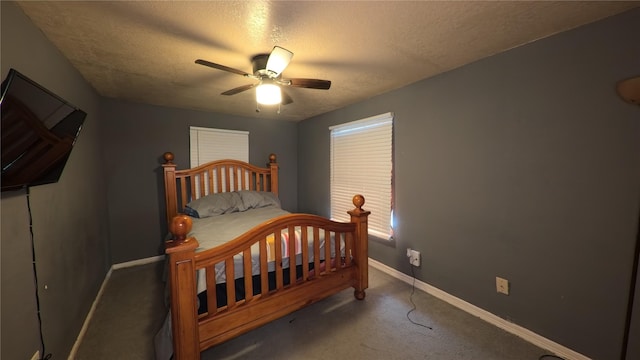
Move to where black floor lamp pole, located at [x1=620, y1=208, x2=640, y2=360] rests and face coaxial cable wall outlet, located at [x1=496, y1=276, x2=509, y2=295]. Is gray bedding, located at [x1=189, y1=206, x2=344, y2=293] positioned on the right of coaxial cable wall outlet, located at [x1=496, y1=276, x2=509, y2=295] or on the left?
left

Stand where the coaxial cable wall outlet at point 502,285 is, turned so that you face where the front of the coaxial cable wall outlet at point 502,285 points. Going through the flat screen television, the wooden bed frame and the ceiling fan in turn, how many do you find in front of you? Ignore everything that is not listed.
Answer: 3

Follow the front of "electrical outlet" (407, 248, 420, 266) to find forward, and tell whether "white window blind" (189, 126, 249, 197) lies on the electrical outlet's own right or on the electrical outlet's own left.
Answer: on the electrical outlet's own right

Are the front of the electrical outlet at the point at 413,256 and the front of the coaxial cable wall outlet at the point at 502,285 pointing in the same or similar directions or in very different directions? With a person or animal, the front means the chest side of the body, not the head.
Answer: same or similar directions

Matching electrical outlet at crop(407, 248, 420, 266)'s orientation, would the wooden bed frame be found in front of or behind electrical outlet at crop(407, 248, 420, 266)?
in front

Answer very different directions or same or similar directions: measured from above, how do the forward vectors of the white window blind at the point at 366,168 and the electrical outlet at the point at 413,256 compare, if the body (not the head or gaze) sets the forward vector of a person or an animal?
same or similar directions

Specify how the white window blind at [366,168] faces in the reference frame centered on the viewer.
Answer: facing the viewer and to the left of the viewer

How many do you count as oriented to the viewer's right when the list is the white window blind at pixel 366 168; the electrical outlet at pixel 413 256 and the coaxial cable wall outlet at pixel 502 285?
0

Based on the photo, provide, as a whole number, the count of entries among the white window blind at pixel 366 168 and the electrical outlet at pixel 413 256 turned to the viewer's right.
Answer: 0

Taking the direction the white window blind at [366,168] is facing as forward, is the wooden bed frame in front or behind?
in front

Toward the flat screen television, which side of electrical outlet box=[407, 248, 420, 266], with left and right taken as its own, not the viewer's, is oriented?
front

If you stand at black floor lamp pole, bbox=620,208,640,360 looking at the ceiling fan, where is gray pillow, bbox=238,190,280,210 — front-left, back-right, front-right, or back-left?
front-right

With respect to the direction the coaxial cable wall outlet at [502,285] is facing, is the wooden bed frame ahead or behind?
ahead
